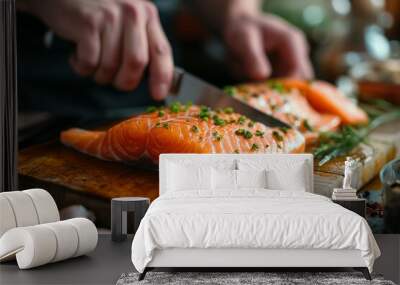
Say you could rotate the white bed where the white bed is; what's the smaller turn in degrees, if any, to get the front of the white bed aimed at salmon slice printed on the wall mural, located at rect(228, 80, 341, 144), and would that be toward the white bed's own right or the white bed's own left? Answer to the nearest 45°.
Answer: approximately 180°

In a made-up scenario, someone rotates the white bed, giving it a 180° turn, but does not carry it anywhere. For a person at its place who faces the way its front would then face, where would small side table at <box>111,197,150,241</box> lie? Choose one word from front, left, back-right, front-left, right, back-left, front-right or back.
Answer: front-left

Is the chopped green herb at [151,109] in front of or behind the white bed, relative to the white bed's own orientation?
behind

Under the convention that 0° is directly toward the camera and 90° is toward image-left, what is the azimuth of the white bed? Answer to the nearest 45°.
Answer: approximately 0°

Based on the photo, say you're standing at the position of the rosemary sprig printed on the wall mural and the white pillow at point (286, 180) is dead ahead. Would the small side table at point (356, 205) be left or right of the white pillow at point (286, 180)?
left

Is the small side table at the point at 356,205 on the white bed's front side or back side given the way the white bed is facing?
on the back side
